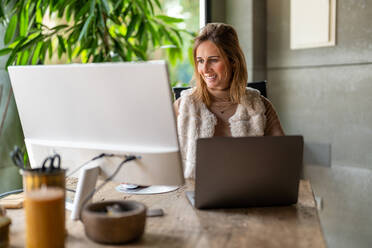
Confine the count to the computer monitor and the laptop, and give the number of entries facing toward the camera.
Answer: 0

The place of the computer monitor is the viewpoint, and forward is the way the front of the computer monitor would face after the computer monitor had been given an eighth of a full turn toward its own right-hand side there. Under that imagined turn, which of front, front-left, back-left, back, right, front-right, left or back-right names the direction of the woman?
front-left

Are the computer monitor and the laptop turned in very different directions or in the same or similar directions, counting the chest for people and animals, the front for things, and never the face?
same or similar directions

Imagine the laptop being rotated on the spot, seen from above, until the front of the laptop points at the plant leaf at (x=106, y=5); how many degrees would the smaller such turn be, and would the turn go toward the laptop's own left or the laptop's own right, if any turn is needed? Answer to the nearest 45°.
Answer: approximately 45° to the laptop's own left

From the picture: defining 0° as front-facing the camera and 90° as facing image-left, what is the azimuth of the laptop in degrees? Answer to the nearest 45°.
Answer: approximately 180°

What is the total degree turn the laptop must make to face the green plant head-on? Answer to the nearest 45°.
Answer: approximately 45° to its left

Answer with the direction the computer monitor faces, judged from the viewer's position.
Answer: facing away from the viewer and to the right of the viewer

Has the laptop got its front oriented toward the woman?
yes

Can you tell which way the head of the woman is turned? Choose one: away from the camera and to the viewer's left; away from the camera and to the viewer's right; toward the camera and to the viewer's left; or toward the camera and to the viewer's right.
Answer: toward the camera and to the viewer's left
